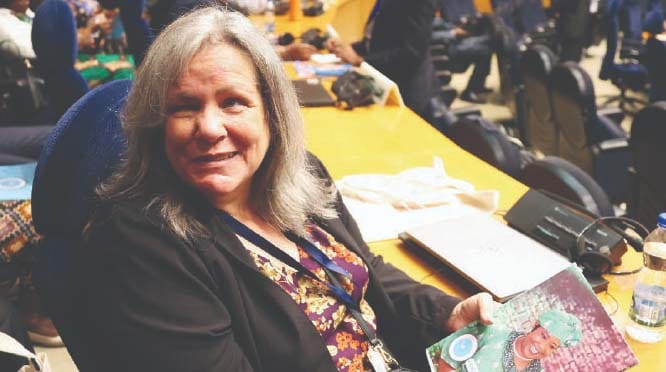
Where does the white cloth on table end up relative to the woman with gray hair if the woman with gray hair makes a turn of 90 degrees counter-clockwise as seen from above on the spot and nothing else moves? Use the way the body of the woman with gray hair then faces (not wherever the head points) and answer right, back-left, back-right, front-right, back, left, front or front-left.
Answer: front

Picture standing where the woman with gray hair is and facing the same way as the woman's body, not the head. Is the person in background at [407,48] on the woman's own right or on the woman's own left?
on the woman's own left

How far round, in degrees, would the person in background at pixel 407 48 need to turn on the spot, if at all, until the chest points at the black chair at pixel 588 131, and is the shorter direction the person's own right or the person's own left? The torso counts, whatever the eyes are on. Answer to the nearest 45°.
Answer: approximately 180°

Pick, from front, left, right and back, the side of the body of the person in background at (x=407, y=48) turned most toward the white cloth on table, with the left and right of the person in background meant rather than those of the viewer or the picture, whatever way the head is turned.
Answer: left

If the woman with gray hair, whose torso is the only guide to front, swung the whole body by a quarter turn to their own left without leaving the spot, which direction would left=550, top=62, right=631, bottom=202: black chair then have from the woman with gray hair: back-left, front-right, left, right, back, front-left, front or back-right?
front

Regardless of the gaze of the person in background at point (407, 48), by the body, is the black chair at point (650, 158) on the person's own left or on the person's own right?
on the person's own left

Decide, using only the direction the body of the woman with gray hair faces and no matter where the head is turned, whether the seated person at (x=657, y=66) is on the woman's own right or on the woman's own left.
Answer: on the woman's own left

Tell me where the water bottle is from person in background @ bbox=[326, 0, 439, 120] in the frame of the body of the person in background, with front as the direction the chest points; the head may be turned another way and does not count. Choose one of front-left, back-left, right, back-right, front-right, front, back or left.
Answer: left

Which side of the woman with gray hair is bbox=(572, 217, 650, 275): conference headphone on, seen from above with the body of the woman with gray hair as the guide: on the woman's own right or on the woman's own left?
on the woman's own left

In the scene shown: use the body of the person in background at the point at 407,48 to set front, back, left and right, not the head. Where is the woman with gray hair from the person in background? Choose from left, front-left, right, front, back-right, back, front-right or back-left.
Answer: left

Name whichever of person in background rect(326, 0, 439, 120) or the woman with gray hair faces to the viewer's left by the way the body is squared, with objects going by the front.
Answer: the person in background

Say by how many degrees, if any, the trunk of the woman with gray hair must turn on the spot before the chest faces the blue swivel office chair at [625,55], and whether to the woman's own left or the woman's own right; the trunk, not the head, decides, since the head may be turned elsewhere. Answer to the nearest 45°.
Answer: approximately 90° to the woman's own left

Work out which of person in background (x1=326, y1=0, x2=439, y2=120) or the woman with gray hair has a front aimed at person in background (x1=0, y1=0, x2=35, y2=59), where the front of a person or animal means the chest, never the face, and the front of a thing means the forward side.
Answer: person in background (x1=326, y1=0, x2=439, y2=120)

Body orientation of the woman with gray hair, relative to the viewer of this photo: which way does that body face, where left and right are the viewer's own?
facing the viewer and to the right of the viewer

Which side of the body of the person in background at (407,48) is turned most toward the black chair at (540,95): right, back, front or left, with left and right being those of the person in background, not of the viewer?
back

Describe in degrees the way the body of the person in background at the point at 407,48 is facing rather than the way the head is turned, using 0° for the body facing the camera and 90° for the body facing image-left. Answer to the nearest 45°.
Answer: approximately 90°

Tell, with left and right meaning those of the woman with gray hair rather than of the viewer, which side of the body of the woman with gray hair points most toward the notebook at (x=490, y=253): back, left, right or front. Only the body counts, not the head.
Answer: left

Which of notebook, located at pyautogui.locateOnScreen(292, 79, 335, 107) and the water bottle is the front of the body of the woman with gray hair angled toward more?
the water bottle

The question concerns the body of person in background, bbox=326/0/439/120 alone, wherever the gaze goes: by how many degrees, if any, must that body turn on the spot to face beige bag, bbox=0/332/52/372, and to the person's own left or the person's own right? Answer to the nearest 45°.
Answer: approximately 90° to the person's own left
